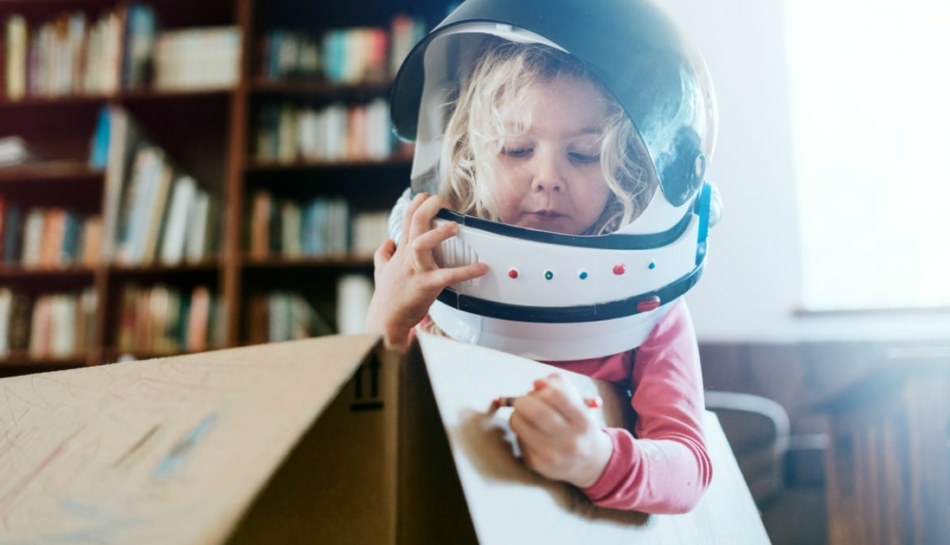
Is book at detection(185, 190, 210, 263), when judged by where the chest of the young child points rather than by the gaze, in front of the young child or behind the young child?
behind

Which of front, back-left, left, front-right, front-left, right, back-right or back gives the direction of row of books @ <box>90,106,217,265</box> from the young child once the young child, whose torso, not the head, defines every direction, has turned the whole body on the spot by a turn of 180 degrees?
front-left

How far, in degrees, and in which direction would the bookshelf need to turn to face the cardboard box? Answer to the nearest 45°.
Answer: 0° — it already faces it

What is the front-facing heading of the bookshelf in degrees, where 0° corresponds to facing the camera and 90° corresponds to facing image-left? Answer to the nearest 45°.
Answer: approximately 0°

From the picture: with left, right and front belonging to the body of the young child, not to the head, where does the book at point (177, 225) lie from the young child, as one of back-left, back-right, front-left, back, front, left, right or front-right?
back-right
